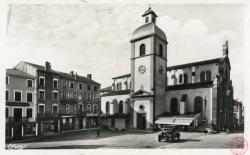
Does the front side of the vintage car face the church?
no

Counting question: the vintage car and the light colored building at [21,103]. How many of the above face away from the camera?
0

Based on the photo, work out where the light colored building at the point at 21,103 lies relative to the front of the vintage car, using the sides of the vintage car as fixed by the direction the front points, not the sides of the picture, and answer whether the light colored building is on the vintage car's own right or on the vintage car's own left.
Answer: on the vintage car's own right

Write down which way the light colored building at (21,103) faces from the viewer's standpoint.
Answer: facing the viewer and to the right of the viewer
